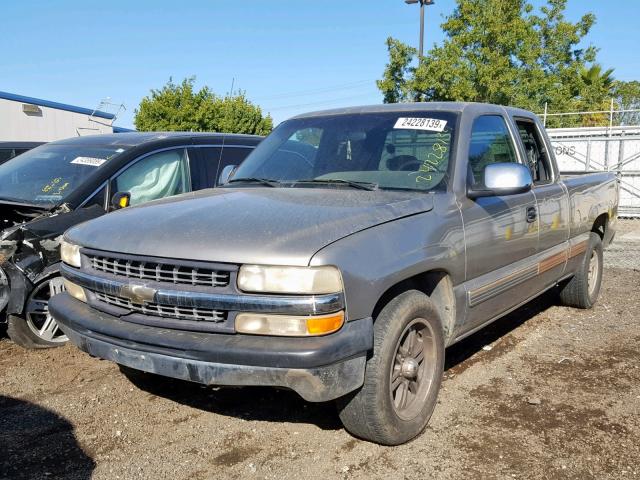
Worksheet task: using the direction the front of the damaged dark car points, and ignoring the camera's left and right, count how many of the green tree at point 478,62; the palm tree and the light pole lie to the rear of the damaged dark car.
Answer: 3

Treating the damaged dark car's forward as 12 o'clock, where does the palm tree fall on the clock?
The palm tree is roughly at 6 o'clock from the damaged dark car.

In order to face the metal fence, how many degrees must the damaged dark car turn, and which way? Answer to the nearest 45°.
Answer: approximately 180°

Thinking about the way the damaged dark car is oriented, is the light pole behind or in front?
behind

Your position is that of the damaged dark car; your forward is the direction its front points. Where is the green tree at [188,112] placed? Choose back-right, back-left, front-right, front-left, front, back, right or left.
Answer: back-right

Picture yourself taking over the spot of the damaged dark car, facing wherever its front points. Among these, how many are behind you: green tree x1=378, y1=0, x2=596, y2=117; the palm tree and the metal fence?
3

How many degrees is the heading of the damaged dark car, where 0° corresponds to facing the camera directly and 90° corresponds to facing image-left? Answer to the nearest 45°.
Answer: approximately 45°

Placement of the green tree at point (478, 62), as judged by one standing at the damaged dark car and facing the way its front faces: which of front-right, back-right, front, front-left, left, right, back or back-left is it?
back
